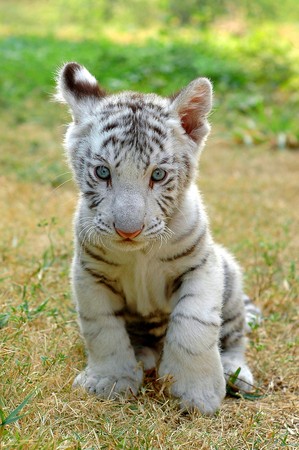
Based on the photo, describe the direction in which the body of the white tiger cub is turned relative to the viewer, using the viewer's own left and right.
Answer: facing the viewer
